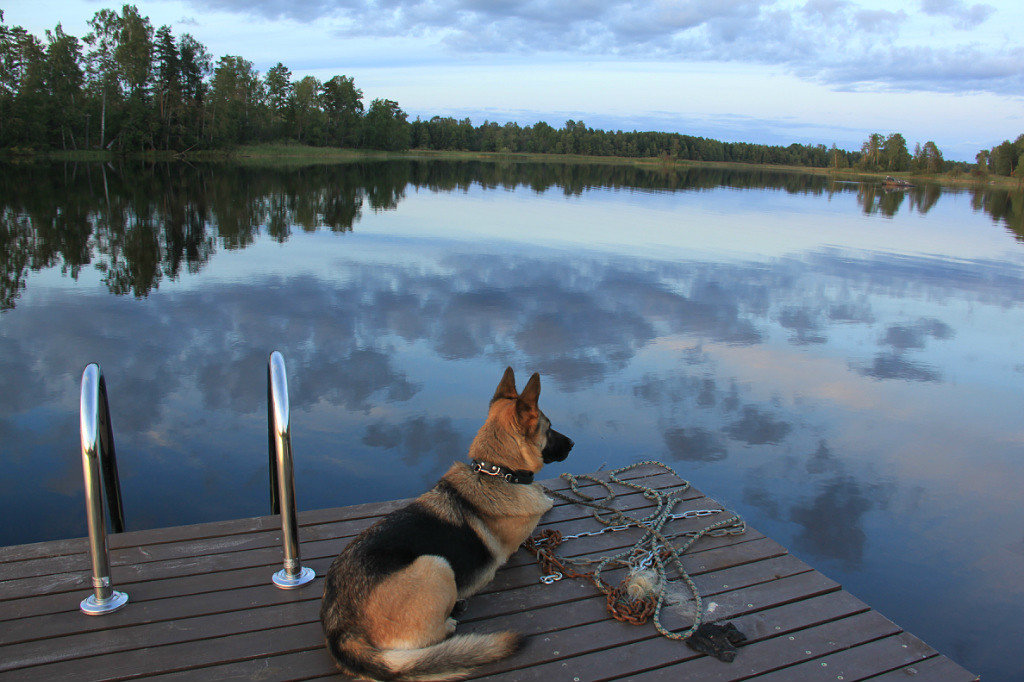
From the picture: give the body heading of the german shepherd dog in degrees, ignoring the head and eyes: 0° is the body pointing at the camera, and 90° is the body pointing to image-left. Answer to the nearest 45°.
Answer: approximately 225°
